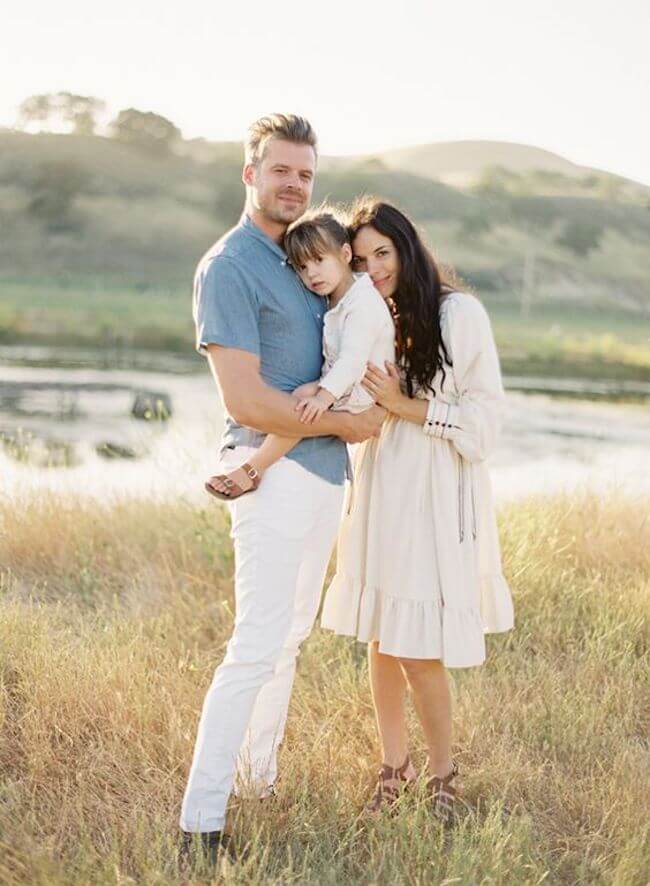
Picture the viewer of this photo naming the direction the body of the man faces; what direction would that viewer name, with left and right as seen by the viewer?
facing the viewer and to the right of the viewer

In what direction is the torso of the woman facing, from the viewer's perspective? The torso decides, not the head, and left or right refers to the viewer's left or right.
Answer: facing the viewer and to the left of the viewer

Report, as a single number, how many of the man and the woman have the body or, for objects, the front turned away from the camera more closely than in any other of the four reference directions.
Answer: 0

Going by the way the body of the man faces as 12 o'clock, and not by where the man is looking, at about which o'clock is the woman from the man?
The woman is roughly at 10 o'clock from the man.

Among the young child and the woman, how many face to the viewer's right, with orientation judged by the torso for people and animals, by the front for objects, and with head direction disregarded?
0
